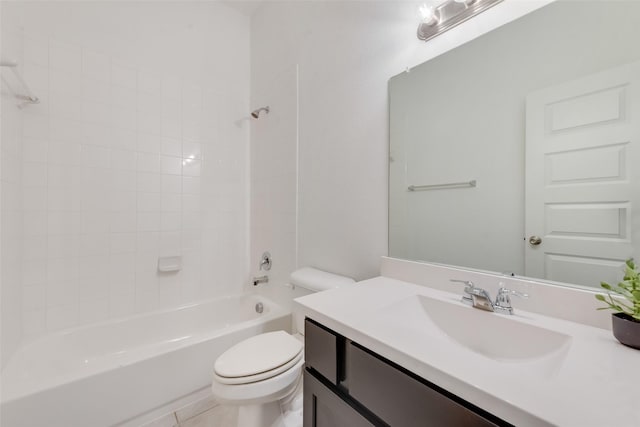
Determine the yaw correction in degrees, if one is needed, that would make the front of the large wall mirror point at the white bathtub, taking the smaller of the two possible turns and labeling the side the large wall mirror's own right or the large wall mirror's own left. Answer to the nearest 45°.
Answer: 0° — it already faces it

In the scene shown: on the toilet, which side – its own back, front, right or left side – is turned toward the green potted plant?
left

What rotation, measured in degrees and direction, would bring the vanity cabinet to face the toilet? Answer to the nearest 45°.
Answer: approximately 90° to its right
